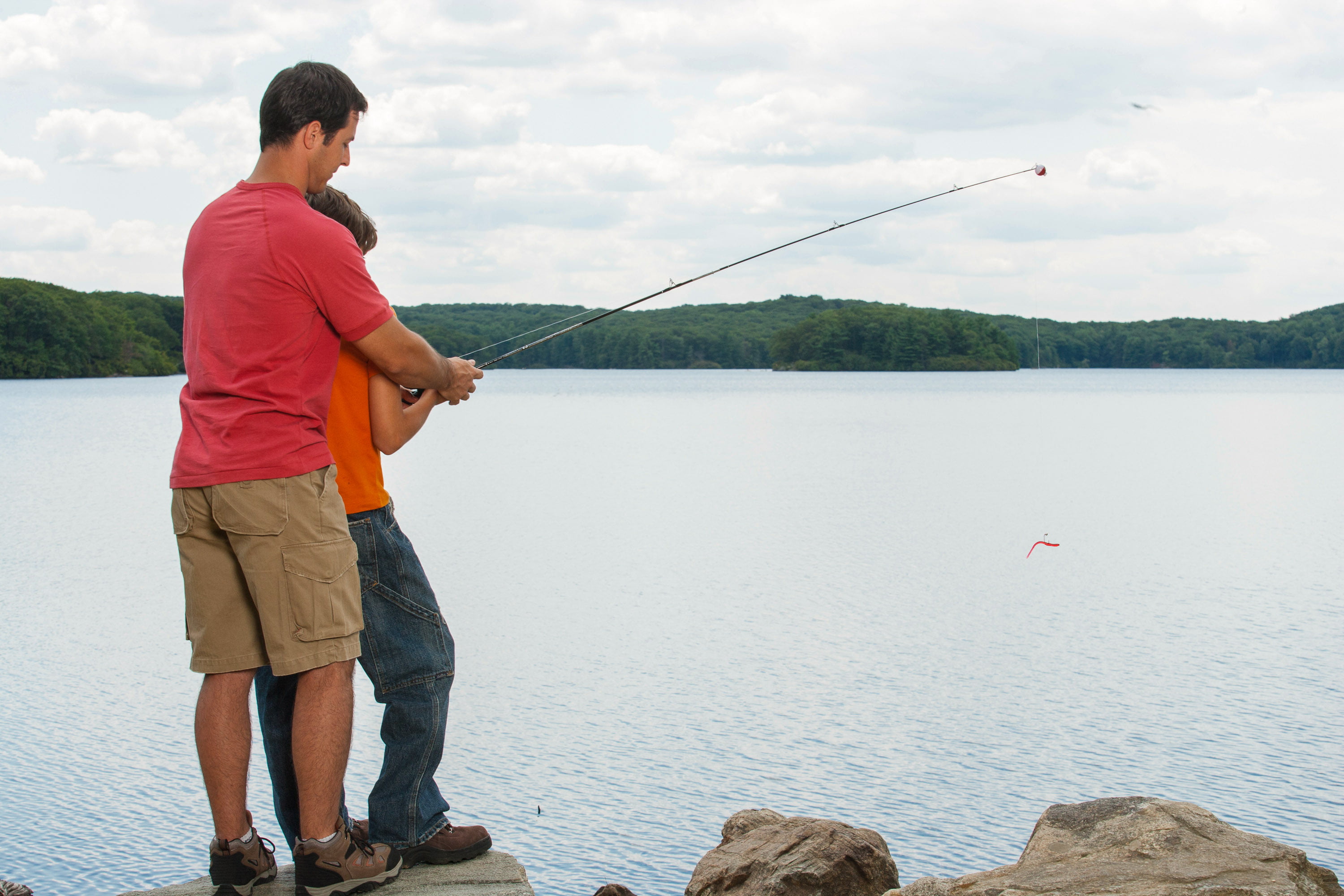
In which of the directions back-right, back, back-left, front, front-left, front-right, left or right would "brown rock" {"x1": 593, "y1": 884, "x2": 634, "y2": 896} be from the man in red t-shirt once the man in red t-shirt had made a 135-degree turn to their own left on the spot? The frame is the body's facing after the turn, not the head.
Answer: back-right

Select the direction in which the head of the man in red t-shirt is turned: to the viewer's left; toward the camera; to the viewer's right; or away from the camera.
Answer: to the viewer's right

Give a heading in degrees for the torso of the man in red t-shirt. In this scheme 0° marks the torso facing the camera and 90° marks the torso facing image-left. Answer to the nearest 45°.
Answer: approximately 225°

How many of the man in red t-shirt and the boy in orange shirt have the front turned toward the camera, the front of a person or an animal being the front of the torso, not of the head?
0

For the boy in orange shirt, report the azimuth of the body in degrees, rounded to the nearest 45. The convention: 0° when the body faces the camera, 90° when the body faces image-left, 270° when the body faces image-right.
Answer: approximately 270°

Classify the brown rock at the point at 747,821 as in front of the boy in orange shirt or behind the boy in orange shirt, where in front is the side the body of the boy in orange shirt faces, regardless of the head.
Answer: in front
